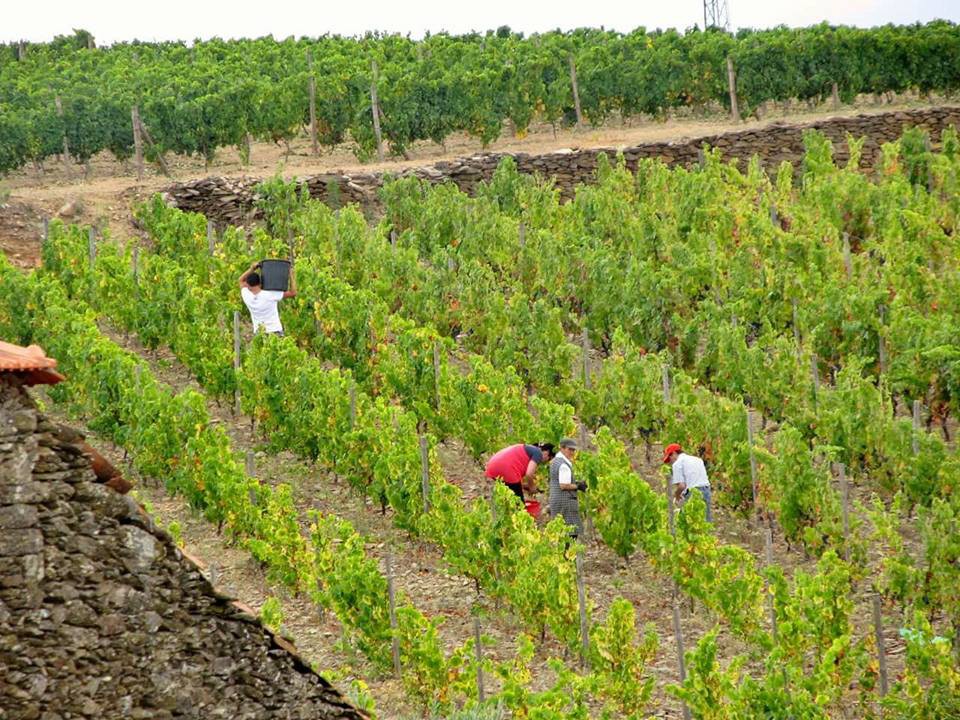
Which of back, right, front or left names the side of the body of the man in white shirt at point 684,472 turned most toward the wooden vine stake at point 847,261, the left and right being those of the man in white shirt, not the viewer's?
right

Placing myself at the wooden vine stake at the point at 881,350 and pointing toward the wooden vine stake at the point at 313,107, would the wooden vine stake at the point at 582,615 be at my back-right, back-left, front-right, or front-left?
back-left

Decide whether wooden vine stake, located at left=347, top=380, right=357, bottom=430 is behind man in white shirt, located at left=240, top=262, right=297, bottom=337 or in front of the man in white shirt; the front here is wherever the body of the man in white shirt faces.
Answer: behind

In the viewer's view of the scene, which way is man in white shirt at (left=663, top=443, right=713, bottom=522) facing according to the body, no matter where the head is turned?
to the viewer's left

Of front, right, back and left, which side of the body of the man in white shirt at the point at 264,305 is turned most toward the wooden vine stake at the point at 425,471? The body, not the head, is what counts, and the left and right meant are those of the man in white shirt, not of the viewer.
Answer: back

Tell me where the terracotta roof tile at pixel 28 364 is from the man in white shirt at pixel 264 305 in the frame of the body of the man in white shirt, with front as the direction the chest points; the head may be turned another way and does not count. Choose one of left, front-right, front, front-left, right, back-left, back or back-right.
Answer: back

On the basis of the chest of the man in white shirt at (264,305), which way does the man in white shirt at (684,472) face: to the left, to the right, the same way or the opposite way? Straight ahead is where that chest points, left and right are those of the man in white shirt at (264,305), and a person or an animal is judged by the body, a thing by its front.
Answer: to the left

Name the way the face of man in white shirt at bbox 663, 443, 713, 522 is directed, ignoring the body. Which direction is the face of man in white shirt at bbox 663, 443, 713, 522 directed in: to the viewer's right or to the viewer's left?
to the viewer's left

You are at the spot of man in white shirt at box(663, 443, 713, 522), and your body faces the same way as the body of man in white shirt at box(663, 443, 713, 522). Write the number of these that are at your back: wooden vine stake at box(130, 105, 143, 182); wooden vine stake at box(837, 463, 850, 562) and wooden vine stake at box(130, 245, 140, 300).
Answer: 1

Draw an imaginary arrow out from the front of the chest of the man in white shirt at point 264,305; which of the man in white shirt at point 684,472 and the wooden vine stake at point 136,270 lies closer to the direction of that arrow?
the wooden vine stake

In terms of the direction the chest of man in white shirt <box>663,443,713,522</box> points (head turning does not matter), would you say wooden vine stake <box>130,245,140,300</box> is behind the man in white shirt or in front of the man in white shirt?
in front

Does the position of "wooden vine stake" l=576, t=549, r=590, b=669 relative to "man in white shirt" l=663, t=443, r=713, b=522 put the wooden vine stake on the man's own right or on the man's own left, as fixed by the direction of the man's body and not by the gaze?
on the man's own left

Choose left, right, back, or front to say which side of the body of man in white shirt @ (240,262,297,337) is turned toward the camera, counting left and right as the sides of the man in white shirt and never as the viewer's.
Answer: back
